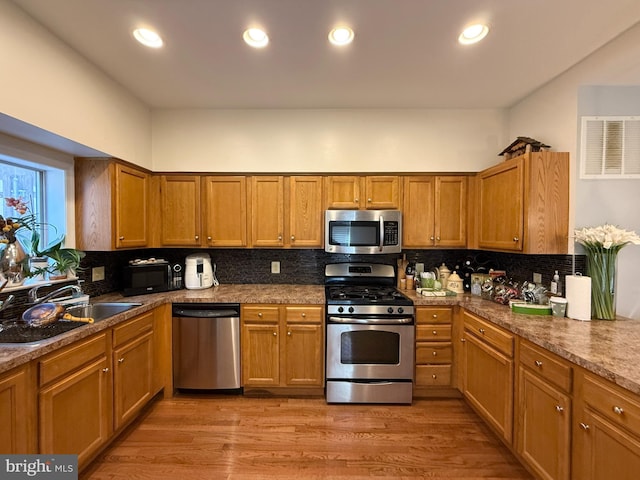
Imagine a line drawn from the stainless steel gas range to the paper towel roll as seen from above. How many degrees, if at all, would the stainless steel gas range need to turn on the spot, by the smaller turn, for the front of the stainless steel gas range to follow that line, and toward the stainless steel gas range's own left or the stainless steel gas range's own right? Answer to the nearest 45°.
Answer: approximately 90° to the stainless steel gas range's own left

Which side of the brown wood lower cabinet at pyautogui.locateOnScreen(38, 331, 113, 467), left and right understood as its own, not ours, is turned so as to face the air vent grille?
front

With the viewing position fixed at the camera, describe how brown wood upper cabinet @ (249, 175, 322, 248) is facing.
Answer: facing the viewer

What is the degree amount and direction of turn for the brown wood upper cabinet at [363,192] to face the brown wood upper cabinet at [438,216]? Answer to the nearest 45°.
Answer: approximately 90° to its left

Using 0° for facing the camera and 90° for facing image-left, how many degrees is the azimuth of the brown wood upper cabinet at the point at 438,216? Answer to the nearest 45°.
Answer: approximately 0°

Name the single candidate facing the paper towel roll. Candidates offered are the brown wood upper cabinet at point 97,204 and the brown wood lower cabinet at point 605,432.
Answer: the brown wood upper cabinet

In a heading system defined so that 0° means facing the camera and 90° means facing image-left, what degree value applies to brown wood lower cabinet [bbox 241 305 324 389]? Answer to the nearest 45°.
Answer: approximately 0°

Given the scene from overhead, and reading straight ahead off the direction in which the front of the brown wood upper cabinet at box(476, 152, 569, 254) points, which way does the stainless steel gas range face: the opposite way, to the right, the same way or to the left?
to the left

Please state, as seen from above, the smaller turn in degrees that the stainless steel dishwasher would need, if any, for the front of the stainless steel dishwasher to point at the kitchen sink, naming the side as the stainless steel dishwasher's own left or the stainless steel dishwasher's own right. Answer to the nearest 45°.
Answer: approximately 45° to the stainless steel dishwasher's own right

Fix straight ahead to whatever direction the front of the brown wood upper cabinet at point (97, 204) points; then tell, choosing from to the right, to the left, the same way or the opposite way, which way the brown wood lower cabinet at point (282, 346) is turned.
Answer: to the right

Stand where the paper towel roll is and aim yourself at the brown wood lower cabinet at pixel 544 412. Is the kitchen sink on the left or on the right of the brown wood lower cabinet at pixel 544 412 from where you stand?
right

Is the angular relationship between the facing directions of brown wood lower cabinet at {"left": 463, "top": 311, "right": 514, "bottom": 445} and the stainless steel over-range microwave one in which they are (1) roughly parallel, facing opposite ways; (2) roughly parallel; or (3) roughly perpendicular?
roughly perpendicular

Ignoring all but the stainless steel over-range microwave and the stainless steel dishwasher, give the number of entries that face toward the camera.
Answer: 2

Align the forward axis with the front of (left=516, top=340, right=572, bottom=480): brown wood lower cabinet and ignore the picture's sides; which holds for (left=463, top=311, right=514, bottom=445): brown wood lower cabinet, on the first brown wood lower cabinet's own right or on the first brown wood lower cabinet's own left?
on the first brown wood lower cabinet's own right

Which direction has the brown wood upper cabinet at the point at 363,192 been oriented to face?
toward the camera

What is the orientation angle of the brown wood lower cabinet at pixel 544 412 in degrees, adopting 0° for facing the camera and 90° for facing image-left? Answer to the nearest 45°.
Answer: approximately 45°

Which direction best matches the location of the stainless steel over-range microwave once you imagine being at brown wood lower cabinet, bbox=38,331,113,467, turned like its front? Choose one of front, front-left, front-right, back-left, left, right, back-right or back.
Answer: front-left
